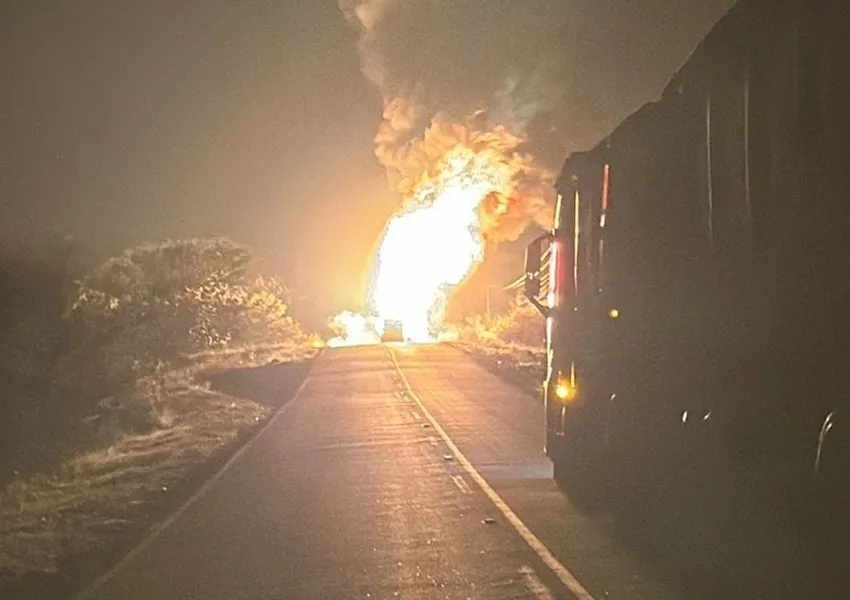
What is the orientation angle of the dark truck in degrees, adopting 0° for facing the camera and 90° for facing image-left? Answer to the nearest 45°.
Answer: approximately 135°
